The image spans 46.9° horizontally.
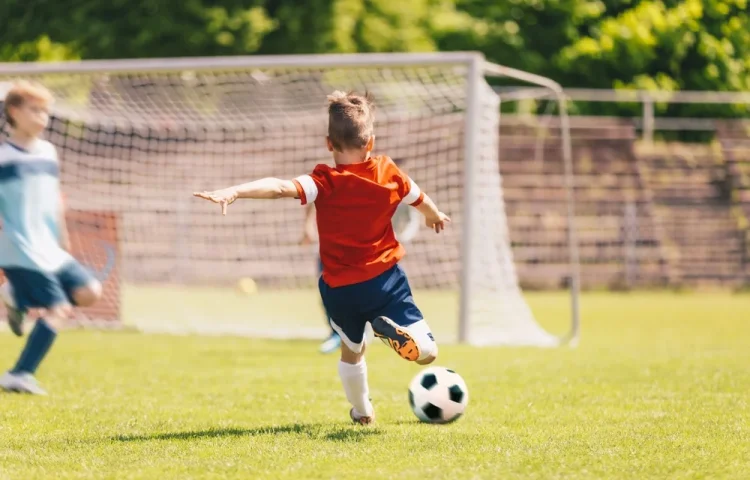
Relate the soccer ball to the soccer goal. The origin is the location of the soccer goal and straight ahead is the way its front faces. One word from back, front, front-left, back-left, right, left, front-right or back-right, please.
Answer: front-left

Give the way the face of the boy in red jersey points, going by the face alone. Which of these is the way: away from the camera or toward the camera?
away from the camera

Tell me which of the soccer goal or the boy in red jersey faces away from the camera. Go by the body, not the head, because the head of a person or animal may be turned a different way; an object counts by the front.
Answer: the boy in red jersey

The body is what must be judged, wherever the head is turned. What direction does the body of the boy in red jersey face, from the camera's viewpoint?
away from the camera

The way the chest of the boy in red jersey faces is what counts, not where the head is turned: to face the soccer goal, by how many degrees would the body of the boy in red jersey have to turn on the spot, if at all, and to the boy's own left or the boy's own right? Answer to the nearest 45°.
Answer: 0° — they already face it

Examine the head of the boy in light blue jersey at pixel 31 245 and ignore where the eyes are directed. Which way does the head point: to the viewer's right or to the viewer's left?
to the viewer's right

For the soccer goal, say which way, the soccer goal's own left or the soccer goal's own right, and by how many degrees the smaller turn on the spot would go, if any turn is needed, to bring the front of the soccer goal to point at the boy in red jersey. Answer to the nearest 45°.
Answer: approximately 45° to the soccer goal's own left

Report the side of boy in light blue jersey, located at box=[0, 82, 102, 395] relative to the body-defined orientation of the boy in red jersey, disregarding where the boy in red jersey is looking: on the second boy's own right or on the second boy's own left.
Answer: on the second boy's own left

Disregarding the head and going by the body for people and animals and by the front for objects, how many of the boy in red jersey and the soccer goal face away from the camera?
1

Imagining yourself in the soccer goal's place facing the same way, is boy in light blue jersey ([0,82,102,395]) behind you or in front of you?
in front
